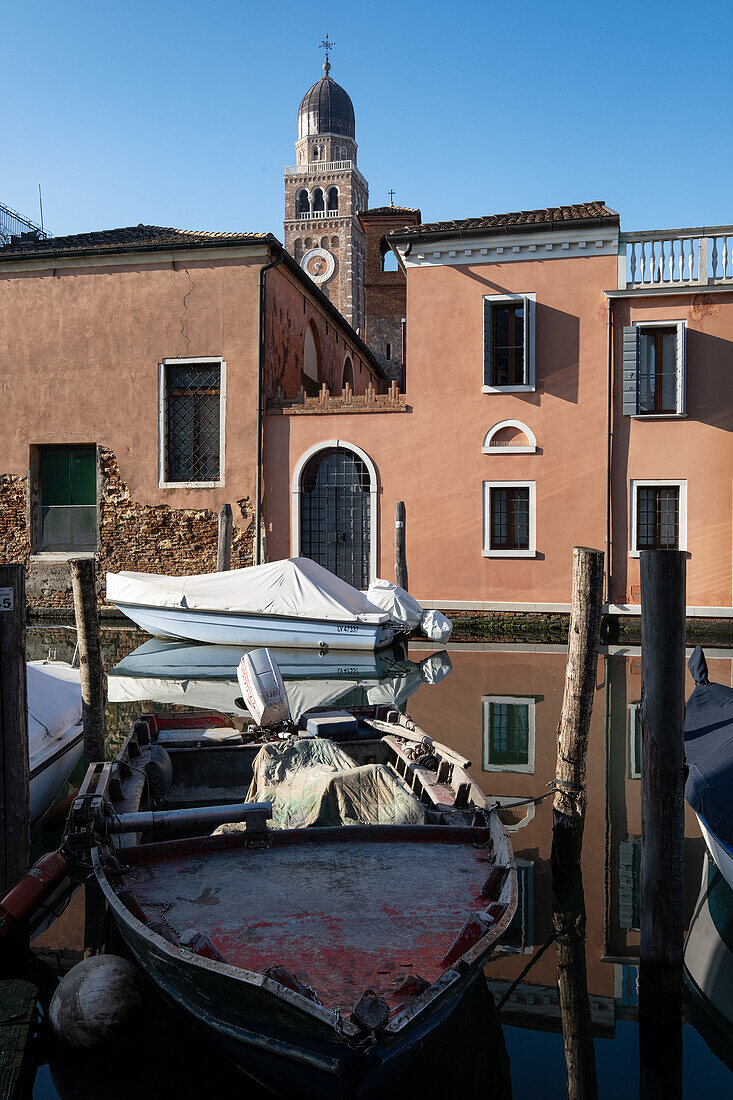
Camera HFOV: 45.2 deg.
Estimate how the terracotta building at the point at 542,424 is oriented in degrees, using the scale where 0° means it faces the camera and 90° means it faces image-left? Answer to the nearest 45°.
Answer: approximately 0°

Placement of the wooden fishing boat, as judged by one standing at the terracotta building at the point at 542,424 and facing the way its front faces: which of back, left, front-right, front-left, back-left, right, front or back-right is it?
front

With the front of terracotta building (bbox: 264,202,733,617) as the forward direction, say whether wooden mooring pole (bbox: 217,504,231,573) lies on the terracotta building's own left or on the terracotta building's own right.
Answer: on the terracotta building's own right

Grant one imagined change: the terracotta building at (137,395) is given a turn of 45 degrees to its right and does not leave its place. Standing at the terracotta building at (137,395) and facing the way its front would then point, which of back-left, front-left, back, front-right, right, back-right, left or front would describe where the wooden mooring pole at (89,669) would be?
front-left

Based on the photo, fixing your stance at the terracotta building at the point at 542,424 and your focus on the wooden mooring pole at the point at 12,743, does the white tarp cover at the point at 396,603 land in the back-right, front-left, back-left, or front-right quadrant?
front-right

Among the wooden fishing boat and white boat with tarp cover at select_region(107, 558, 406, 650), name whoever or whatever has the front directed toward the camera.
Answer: the wooden fishing boat

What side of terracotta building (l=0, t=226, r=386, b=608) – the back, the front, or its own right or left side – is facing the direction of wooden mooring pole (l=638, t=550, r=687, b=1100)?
front

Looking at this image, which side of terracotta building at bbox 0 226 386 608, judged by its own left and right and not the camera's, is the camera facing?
front

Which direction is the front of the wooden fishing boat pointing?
toward the camera

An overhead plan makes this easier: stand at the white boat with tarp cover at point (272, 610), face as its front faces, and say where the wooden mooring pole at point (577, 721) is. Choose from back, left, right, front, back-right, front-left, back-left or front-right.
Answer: left

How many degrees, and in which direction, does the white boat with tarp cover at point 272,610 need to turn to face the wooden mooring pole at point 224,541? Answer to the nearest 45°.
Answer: approximately 90° to its right

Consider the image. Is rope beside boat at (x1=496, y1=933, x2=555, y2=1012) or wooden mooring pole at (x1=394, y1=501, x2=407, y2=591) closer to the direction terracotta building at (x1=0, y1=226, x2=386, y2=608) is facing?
the rope beside boat

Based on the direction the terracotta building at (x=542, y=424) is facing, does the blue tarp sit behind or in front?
in front

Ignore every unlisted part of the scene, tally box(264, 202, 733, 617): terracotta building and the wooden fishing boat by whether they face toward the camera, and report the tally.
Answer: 2

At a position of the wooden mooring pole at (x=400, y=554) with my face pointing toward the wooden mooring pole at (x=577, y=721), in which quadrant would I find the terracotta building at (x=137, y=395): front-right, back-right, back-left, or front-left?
back-right

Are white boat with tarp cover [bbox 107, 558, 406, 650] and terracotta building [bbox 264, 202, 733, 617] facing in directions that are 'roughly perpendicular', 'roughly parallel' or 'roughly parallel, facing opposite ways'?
roughly perpendicular

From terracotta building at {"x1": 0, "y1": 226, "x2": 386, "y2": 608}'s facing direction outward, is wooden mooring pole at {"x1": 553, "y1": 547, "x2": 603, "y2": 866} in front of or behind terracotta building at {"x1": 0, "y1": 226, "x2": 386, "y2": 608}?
in front

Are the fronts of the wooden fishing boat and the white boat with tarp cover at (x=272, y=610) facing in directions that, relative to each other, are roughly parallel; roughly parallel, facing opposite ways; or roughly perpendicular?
roughly perpendicular

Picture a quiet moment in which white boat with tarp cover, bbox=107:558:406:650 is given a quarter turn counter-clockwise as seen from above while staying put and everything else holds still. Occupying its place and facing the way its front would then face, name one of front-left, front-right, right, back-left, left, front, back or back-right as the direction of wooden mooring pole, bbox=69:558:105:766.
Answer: front

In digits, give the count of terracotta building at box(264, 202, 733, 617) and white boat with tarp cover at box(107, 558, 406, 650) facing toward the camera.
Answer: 1

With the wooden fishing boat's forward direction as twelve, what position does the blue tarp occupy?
The blue tarp is roughly at 8 o'clock from the wooden fishing boat.
